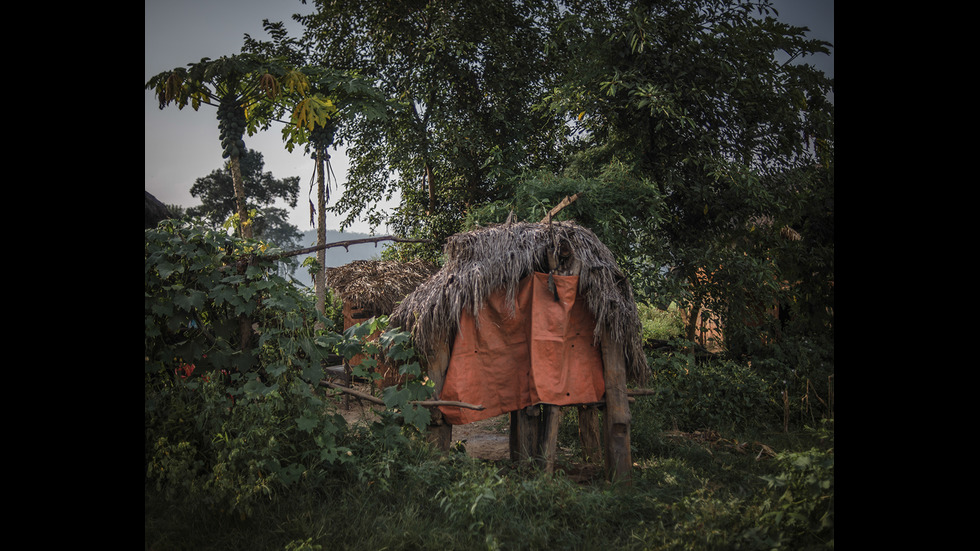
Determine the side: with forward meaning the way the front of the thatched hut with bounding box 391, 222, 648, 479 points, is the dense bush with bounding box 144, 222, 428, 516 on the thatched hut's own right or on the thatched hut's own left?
on the thatched hut's own right

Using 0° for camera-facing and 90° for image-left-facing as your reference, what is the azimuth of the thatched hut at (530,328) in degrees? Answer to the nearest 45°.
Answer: approximately 0°

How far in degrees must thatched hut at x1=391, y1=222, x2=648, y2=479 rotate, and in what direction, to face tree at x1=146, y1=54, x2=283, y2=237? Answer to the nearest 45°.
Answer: approximately 135° to its right

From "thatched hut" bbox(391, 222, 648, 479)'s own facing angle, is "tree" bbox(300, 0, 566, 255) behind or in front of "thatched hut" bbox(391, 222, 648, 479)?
behind

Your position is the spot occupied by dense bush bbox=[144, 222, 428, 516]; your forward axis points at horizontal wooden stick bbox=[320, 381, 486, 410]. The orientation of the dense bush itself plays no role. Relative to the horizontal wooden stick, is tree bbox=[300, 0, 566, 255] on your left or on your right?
left

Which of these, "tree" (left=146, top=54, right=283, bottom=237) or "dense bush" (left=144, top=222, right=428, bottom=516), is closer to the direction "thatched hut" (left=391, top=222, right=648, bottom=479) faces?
the dense bush

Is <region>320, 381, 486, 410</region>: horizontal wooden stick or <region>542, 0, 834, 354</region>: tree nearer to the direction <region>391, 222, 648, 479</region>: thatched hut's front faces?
the horizontal wooden stick

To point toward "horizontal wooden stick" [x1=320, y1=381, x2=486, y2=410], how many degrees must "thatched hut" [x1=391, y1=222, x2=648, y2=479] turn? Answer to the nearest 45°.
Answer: approximately 45° to its right

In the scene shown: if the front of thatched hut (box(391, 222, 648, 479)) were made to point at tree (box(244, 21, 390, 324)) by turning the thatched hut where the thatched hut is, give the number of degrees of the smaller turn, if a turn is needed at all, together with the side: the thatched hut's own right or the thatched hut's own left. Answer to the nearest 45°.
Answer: approximately 135° to the thatched hut's own right

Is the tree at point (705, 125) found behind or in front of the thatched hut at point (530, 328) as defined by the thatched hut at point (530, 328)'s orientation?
behind

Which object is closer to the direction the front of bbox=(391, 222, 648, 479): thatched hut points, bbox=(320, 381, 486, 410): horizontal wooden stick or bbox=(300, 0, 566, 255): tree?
the horizontal wooden stick
